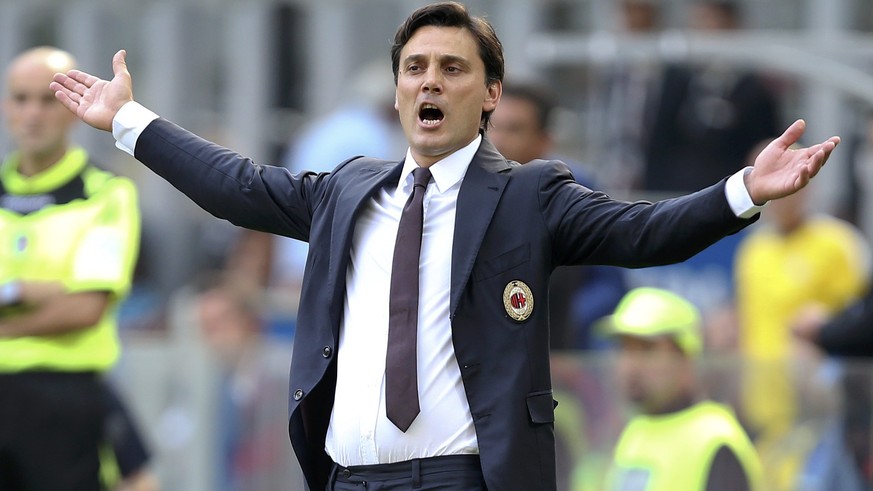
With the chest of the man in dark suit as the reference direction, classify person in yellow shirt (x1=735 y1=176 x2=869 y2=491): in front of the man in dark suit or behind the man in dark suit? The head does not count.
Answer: behind

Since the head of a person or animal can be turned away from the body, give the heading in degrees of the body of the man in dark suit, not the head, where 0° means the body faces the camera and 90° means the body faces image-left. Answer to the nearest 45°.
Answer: approximately 0°

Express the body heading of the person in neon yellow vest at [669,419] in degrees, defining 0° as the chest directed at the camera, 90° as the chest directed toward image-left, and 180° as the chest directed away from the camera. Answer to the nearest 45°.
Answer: approximately 45°

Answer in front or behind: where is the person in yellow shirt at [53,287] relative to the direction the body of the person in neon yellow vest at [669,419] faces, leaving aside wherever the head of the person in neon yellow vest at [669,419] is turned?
in front

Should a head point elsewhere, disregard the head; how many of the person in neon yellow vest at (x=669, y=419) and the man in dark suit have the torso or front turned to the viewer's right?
0

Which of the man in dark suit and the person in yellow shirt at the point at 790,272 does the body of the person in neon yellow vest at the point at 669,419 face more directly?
the man in dark suit

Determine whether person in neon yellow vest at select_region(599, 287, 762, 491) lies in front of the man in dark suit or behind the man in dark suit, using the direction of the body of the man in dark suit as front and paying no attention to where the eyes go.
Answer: behind

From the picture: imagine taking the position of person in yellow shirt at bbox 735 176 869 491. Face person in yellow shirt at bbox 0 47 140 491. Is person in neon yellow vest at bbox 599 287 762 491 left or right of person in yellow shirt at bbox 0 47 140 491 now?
left
